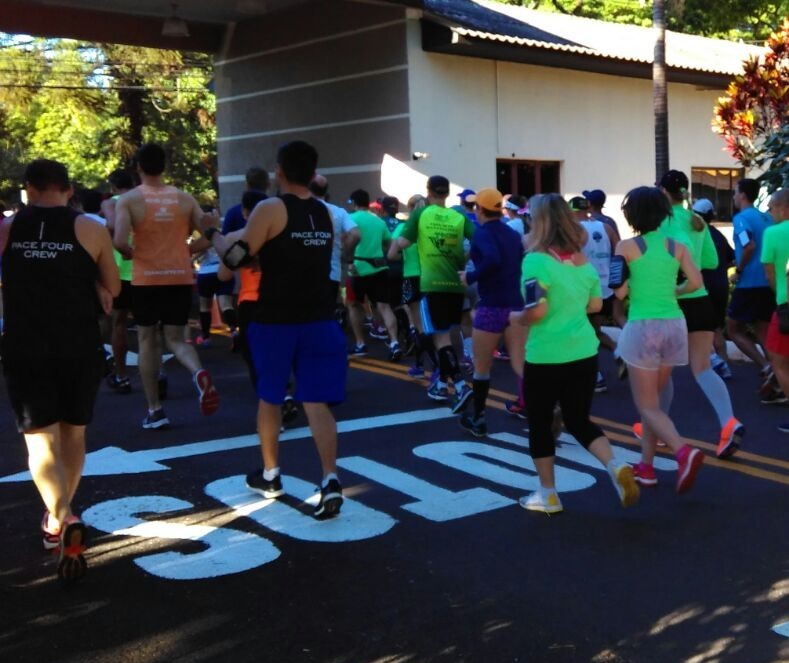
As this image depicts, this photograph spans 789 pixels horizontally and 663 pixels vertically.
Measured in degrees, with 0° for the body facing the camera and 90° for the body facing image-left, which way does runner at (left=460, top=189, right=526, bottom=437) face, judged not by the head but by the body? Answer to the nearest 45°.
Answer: approximately 135°

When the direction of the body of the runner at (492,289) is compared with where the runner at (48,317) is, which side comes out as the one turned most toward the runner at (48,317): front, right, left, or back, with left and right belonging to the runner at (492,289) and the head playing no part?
left

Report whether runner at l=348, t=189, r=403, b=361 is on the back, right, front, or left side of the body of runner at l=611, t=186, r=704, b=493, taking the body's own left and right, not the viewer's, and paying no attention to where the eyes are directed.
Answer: front

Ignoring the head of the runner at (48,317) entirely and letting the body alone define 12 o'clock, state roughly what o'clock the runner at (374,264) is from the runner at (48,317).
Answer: the runner at (374,264) is roughly at 1 o'clock from the runner at (48,317).

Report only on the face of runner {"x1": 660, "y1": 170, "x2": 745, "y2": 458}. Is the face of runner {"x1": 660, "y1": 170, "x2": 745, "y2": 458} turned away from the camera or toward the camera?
away from the camera

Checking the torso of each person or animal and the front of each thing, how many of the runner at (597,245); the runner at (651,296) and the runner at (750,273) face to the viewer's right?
0

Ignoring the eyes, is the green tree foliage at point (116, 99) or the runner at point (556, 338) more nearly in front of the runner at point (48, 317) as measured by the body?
the green tree foliage

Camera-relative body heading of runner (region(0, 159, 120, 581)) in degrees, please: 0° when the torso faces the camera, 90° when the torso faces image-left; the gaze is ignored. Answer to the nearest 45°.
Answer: approximately 180°

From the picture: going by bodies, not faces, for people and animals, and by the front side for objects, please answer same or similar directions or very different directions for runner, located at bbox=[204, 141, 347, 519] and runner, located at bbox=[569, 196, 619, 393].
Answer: same or similar directions

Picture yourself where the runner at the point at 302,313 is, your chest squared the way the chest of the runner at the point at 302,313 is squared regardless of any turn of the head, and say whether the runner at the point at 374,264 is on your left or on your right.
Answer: on your right

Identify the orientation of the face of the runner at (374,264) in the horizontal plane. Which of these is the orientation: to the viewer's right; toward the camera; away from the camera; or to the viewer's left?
away from the camera

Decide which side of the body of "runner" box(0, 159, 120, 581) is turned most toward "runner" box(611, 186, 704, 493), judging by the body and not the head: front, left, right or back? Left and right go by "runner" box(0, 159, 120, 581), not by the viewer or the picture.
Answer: right

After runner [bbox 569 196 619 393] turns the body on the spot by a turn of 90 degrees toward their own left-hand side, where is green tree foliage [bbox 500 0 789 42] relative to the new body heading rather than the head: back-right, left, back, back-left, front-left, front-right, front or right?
back-right

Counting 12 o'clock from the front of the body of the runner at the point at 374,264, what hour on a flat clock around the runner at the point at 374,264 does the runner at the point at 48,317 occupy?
the runner at the point at 48,317 is roughly at 8 o'clock from the runner at the point at 374,264.
